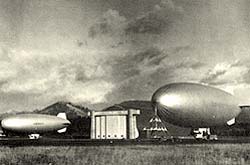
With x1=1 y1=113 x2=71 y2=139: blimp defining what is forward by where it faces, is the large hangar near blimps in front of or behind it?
behind

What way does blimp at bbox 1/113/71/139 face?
to the viewer's left

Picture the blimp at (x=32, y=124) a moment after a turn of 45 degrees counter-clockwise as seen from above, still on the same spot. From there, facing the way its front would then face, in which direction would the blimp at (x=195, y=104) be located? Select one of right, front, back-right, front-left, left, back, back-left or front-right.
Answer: left
